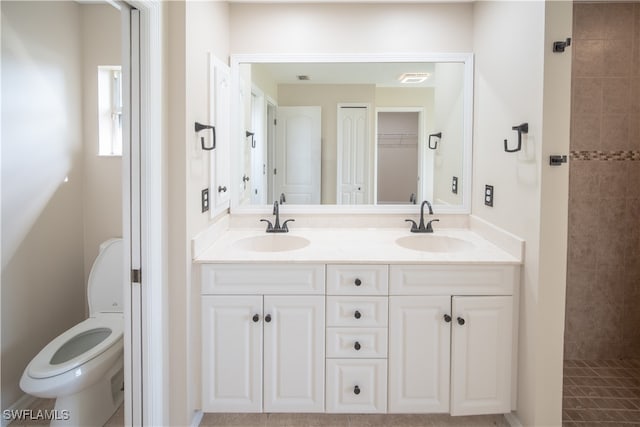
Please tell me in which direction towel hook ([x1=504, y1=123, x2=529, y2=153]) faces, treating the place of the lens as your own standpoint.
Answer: facing to the left of the viewer

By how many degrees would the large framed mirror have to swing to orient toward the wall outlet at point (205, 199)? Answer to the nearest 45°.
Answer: approximately 45° to its right

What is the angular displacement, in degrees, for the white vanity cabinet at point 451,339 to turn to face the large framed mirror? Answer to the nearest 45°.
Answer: approximately 135° to its right

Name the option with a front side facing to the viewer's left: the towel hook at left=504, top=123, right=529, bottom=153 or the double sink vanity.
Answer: the towel hook

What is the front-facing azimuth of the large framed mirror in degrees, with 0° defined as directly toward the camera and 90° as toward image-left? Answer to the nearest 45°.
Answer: approximately 0°

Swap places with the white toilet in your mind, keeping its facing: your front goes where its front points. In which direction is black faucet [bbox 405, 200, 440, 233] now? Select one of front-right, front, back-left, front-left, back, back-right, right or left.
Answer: back-left

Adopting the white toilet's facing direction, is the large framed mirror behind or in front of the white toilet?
behind

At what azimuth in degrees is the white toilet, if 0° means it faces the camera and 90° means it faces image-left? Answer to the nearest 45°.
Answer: approximately 45°

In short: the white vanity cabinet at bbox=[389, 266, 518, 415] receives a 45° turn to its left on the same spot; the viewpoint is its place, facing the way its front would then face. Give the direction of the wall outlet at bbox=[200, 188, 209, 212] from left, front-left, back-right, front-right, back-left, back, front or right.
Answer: back-right

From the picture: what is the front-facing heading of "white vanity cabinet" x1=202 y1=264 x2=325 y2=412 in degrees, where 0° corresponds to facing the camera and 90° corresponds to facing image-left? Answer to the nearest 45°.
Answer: approximately 0°

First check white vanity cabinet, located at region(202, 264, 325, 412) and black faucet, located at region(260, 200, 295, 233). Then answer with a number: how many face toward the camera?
2
